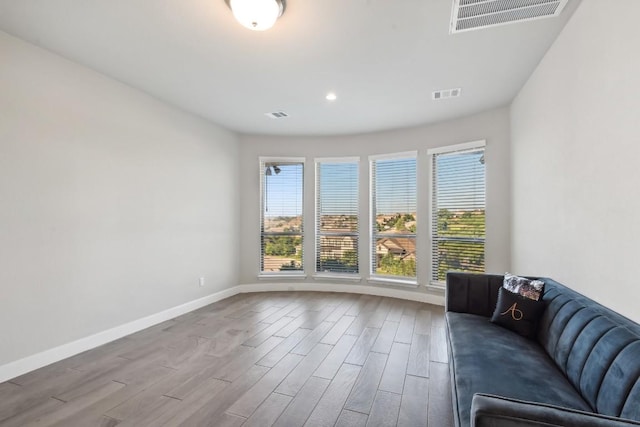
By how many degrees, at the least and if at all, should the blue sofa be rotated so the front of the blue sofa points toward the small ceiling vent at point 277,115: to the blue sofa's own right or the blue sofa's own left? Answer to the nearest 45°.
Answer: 0° — it already faces it

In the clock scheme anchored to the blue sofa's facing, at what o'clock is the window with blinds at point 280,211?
The window with blinds is roughly at 1 o'clock from the blue sofa.

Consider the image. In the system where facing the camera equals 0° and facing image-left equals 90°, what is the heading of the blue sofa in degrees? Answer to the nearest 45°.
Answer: approximately 90°

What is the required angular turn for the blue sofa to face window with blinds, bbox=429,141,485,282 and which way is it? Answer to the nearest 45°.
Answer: approximately 90° to its right

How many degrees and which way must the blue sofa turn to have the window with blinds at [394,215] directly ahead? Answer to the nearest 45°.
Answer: approximately 45° to its right
